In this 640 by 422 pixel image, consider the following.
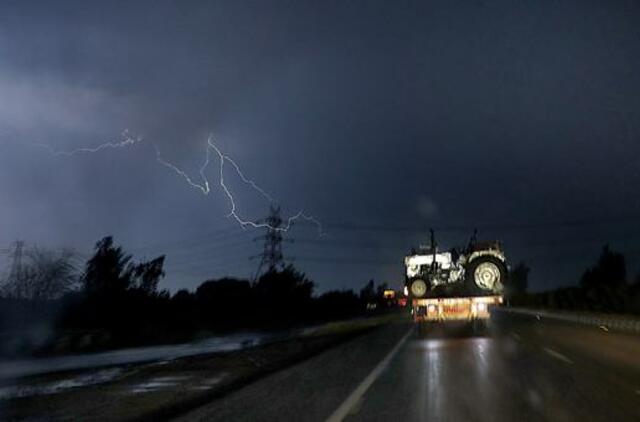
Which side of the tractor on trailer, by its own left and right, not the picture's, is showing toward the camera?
left
